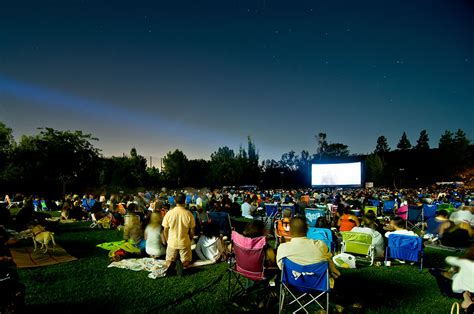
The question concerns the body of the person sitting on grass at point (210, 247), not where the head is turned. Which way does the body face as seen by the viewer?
away from the camera

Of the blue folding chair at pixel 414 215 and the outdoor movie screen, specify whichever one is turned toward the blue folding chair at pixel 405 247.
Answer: the outdoor movie screen

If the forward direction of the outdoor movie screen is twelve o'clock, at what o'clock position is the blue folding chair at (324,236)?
The blue folding chair is roughly at 12 o'clock from the outdoor movie screen.

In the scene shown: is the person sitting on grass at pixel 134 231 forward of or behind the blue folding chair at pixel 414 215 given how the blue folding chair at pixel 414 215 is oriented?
behind

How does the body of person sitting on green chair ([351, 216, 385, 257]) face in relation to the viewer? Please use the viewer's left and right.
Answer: facing away from the viewer

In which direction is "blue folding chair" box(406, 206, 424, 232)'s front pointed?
away from the camera

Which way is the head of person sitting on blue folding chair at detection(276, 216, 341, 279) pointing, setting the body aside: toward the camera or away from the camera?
away from the camera

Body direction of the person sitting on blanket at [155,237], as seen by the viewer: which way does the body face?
away from the camera

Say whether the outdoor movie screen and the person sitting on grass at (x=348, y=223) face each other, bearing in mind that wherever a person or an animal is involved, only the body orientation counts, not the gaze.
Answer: yes

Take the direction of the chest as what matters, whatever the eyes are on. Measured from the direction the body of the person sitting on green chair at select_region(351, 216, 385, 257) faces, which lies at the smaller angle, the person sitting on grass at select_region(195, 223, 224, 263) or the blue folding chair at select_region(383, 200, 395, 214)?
the blue folding chair
